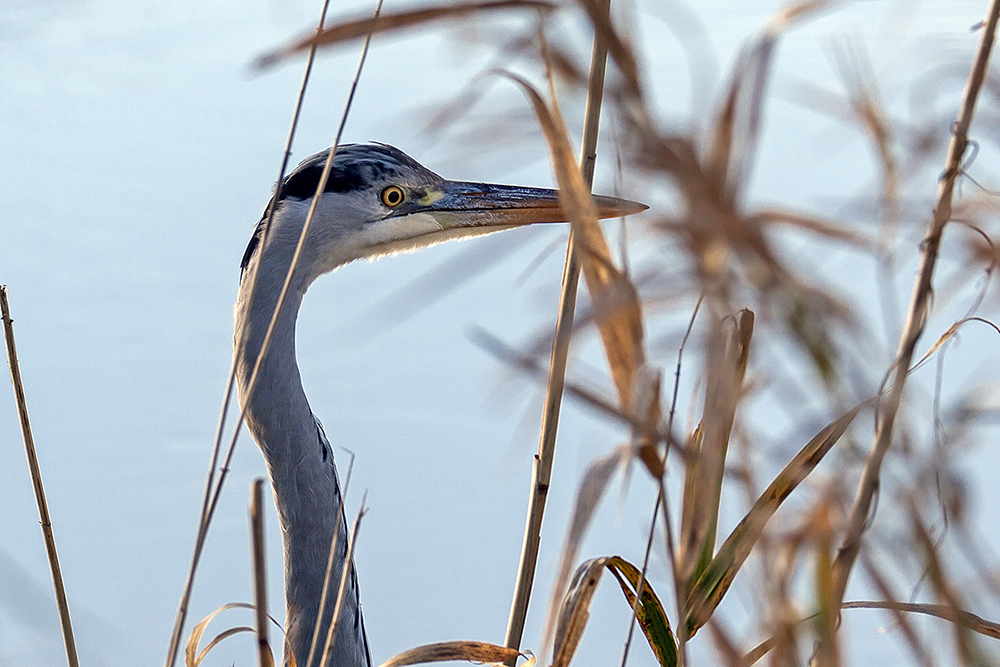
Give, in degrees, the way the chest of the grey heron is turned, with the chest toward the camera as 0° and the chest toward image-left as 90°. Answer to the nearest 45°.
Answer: approximately 270°

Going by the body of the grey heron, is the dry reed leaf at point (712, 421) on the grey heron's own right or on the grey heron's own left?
on the grey heron's own right

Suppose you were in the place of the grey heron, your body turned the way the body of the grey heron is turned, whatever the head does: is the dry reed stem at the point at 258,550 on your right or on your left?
on your right

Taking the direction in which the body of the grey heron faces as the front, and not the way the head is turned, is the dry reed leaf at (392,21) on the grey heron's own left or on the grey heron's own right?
on the grey heron's own right

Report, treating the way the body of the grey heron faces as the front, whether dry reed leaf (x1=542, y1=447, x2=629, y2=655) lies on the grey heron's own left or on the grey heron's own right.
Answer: on the grey heron's own right

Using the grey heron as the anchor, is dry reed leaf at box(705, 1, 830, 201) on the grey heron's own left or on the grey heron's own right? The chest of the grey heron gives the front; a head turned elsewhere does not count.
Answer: on the grey heron's own right
